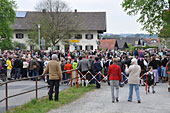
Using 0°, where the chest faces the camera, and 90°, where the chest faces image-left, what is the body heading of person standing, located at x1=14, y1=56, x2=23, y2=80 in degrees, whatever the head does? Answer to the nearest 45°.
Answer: approximately 180°

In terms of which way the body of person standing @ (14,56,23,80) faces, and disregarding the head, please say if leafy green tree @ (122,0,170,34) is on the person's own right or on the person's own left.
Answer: on the person's own right

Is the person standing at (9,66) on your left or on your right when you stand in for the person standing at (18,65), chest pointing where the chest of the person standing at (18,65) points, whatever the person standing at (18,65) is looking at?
on your left
